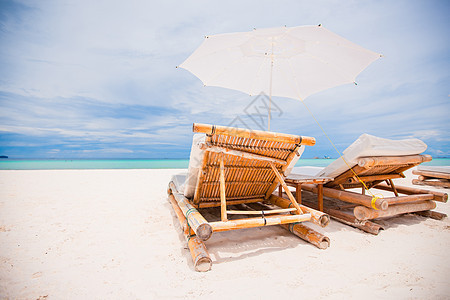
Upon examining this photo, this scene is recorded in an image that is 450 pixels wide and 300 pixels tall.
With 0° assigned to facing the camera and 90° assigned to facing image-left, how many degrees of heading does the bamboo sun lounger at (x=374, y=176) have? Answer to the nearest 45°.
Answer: approximately 135°
